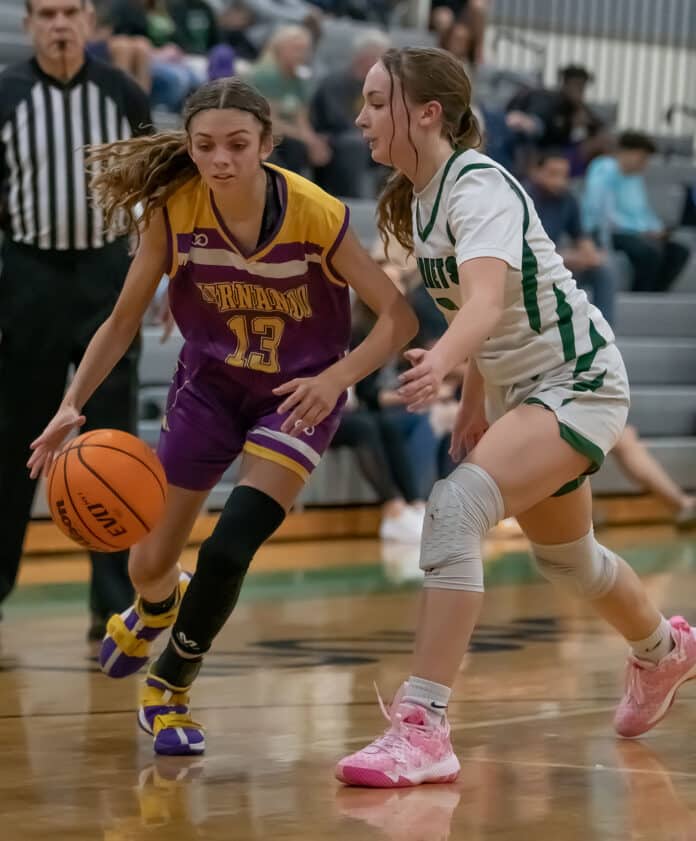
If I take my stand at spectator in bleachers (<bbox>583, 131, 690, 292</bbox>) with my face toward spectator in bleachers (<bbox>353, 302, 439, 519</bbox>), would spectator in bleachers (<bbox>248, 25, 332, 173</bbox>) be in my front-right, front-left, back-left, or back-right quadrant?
front-right

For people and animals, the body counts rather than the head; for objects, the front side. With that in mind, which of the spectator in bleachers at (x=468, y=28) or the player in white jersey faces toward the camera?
the spectator in bleachers

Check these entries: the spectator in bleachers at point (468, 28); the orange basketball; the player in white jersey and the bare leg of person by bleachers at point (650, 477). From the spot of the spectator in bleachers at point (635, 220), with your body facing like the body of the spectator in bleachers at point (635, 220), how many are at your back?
1

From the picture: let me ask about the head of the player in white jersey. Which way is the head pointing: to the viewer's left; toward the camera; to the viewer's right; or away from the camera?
to the viewer's left

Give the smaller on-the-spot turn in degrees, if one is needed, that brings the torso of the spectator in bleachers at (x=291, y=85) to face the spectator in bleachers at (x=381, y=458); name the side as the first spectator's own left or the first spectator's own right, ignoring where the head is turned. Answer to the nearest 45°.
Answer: approximately 45° to the first spectator's own right

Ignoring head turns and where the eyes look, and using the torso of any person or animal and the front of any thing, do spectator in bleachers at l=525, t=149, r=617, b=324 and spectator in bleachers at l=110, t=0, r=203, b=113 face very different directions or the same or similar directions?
same or similar directions

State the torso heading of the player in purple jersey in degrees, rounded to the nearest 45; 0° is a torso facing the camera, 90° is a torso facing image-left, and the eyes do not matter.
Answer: approximately 0°

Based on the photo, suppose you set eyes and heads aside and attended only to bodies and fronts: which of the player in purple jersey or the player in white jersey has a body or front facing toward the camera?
the player in purple jersey

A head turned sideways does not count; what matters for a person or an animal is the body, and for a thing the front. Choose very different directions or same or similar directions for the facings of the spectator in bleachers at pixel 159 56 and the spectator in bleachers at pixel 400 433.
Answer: same or similar directions

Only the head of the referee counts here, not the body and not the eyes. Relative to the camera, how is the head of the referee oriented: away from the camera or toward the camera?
toward the camera

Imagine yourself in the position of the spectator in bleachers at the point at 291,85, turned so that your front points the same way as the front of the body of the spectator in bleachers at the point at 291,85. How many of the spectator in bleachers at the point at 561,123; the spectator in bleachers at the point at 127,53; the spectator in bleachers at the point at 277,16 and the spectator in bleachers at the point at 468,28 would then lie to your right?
1

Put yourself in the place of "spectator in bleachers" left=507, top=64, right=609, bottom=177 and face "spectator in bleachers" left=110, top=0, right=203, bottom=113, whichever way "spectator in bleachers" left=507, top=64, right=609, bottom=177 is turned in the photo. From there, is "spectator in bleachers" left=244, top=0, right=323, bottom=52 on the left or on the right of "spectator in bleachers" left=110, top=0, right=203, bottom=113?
right

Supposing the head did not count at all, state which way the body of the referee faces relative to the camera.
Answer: toward the camera

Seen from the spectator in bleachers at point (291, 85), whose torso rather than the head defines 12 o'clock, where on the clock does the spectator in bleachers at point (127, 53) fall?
the spectator in bleachers at point (127, 53) is roughly at 3 o'clock from the spectator in bleachers at point (291, 85).

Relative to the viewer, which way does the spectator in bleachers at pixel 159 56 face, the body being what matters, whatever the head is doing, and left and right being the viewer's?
facing the viewer and to the right of the viewer

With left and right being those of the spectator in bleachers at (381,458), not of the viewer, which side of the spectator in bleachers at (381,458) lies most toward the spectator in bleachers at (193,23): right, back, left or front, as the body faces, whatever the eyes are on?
back

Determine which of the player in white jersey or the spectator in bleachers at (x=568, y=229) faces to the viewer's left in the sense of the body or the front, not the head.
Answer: the player in white jersey

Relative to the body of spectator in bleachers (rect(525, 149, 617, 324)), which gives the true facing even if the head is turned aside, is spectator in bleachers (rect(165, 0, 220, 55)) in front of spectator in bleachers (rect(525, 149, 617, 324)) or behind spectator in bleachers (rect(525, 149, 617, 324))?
behind

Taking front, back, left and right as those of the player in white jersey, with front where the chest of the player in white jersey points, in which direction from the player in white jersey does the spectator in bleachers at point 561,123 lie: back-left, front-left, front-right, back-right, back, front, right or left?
right
